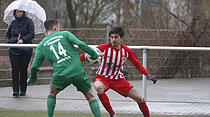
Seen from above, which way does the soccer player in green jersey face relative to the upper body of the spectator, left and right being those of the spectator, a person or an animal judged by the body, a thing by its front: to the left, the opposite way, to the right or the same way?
the opposite way

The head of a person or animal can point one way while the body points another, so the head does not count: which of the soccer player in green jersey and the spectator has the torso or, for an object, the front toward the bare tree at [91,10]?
the soccer player in green jersey

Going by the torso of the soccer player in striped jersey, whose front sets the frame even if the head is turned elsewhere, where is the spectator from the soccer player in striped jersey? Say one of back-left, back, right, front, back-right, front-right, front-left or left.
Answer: back-right

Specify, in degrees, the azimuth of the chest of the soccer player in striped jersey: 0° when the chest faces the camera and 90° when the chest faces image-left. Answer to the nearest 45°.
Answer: approximately 0°

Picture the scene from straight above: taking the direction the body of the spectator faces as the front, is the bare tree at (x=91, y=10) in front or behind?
behind

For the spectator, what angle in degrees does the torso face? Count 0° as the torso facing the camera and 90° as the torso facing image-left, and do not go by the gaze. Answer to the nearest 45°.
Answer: approximately 0°

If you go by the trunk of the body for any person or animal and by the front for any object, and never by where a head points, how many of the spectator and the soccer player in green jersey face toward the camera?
1

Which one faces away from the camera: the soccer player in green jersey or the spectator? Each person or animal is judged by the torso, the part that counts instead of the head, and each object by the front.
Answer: the soccer player in green jersey

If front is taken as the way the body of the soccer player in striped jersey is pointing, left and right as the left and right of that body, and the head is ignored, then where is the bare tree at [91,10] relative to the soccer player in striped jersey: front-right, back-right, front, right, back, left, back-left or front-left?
back

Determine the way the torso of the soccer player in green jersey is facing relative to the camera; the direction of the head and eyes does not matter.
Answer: away from the camera
